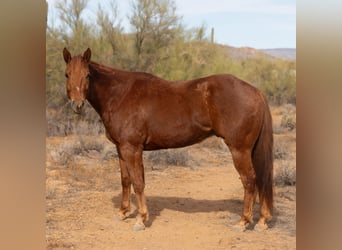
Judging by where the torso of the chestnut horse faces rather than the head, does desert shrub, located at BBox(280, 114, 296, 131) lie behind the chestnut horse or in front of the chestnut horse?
behind

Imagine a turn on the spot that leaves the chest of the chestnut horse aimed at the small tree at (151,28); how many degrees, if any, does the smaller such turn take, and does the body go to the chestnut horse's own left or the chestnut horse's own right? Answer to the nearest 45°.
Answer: approximately 90° to the chestnut horse's own right

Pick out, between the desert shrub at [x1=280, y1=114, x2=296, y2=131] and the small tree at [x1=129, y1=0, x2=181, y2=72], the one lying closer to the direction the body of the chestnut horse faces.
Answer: the small tree

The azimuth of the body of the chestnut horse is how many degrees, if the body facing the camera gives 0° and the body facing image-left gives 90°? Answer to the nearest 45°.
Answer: approximately 90°

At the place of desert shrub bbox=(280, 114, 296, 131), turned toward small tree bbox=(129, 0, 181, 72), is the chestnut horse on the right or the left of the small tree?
left
